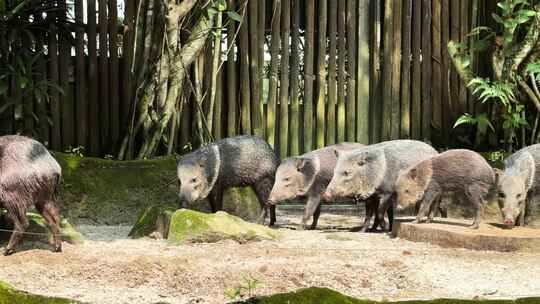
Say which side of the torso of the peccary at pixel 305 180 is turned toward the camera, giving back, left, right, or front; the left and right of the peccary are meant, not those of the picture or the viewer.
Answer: left

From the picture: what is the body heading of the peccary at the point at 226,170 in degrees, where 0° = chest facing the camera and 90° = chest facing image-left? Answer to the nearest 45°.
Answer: approximately 90°

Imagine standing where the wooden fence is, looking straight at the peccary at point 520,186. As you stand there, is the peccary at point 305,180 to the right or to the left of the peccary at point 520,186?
right

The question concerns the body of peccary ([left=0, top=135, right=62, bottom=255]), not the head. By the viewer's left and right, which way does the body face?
facing to the left of the viewer

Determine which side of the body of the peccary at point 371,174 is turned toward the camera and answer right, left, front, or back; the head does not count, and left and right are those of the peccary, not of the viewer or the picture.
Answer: left

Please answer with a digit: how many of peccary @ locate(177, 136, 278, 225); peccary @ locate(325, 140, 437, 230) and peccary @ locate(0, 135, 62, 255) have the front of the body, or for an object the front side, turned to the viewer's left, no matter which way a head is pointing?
3

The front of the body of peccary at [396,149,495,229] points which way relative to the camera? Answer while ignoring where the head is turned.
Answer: to the viewer's left
